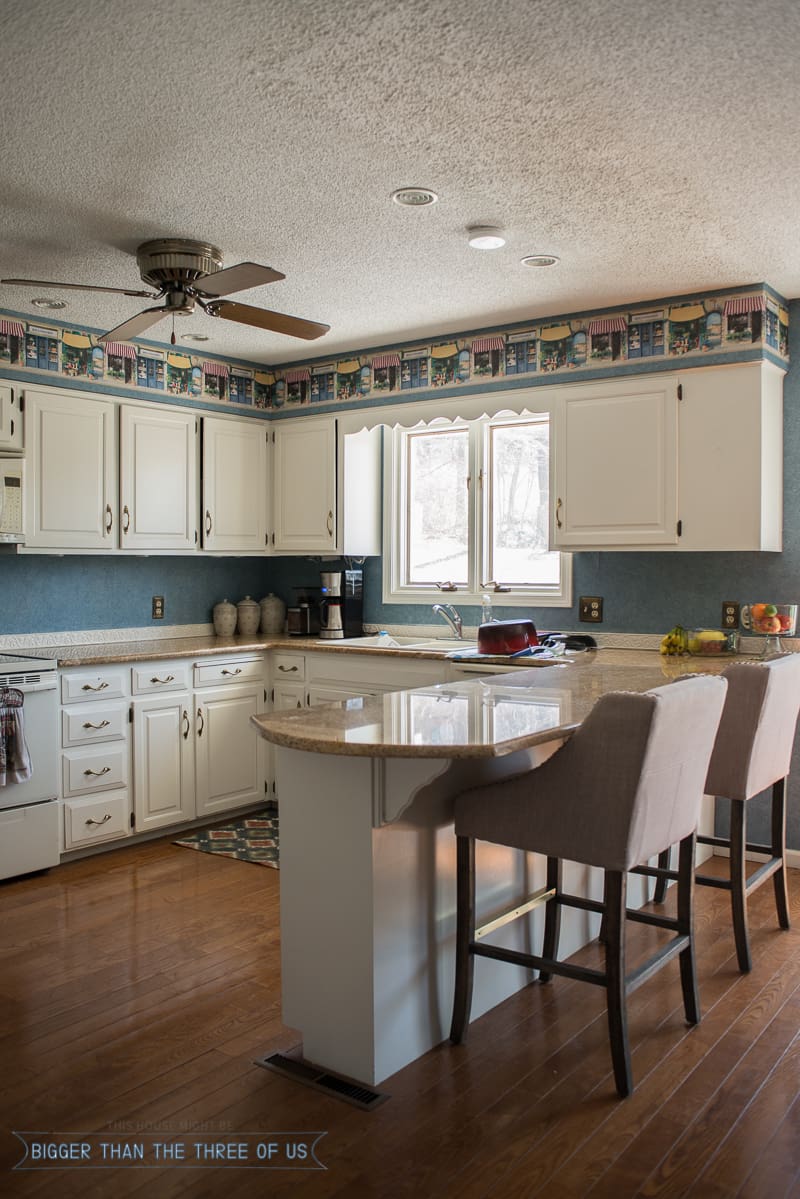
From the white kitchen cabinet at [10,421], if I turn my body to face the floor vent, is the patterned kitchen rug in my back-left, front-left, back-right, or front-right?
front-left

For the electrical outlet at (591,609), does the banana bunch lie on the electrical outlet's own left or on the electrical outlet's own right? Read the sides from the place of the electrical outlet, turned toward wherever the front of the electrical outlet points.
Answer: on the electrical outlet's own left

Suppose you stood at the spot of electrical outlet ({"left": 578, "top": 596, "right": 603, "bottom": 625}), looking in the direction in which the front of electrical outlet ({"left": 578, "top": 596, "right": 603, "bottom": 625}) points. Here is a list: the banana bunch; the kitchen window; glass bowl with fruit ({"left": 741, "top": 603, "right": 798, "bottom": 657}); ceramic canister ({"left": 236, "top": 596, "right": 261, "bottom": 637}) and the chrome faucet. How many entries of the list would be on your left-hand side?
2

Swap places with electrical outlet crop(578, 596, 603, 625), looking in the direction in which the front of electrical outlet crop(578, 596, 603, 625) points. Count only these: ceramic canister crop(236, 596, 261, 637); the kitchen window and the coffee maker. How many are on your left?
0

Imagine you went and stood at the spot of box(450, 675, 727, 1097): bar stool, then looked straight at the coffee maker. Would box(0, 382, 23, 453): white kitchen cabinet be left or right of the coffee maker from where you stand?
left

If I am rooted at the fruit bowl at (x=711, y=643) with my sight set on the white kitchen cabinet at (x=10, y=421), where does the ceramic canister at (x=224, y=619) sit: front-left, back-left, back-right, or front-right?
front-right

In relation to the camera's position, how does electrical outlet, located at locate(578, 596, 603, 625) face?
facing the viewer and to the left of the viewer

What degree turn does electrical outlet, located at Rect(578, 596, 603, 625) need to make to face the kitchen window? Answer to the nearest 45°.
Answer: approximately 90° to its right

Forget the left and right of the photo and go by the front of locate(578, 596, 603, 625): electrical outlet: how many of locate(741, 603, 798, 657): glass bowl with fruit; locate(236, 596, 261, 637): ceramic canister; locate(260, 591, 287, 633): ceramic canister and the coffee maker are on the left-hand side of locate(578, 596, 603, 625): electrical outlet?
1

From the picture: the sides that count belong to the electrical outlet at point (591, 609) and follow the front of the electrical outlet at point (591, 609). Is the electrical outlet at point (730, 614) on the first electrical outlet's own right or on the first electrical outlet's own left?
on the first electrical outlet's own left

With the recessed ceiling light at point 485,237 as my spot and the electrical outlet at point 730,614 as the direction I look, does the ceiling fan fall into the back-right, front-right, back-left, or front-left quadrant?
back-left

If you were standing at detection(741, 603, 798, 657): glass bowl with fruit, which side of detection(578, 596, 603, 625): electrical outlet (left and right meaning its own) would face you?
left

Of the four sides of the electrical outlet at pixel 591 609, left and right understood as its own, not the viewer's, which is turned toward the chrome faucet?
right

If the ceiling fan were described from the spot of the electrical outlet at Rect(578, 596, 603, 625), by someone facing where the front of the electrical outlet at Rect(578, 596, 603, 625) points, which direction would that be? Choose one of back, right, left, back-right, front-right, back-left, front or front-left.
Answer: front

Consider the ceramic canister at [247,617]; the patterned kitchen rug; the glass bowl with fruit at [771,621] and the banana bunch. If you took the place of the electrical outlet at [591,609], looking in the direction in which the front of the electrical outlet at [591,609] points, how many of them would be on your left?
2
